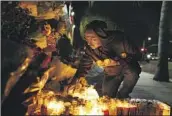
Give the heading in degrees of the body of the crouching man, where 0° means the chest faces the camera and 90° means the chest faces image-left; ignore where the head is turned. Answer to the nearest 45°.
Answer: approximately 45°

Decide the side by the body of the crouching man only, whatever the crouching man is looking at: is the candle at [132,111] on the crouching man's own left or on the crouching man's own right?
on the crouching man's own left

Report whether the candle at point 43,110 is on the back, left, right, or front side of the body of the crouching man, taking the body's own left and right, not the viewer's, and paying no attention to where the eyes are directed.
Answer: front
